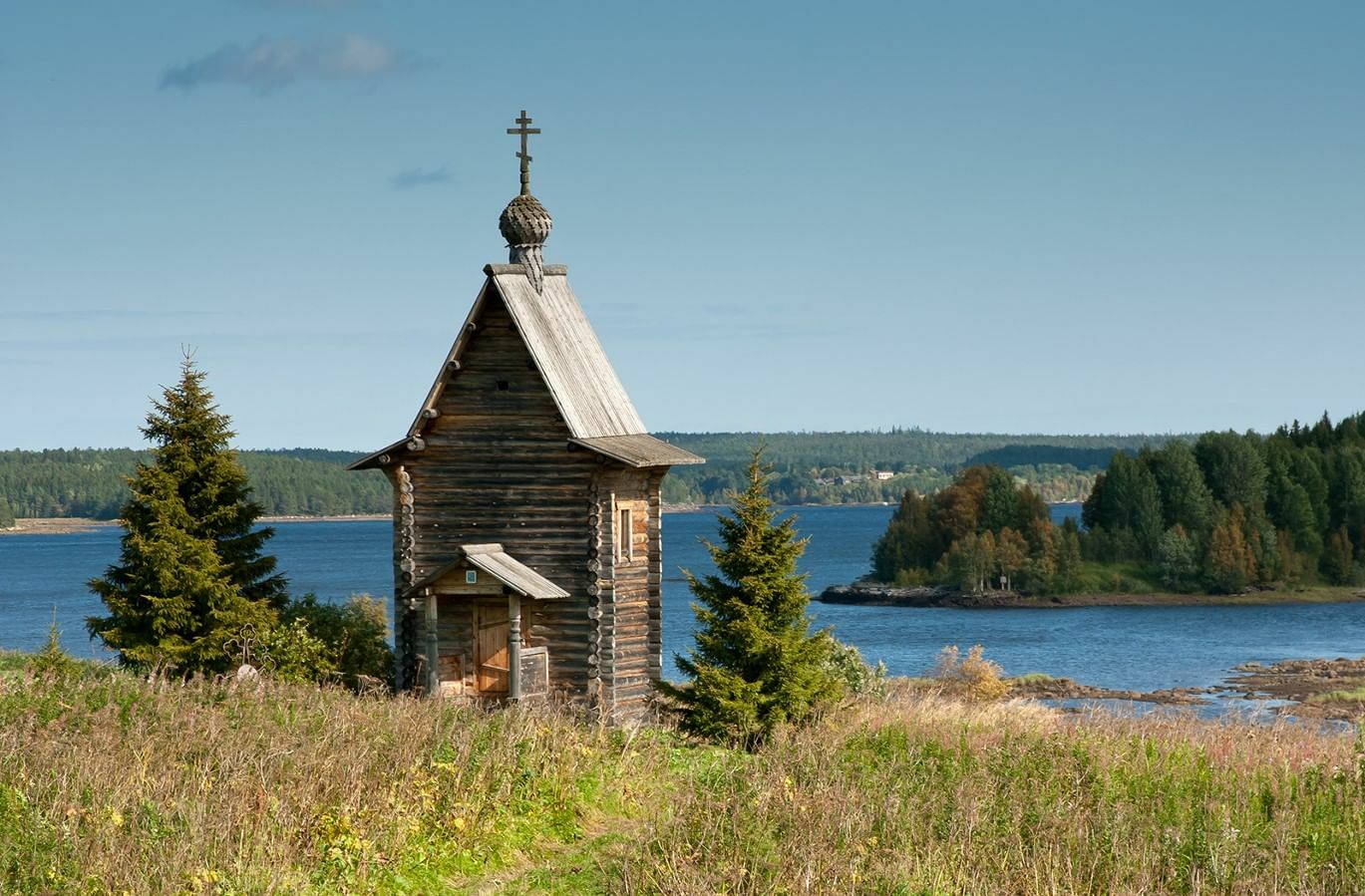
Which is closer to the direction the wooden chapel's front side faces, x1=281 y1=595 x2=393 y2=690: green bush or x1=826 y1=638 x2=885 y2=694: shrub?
the green bush

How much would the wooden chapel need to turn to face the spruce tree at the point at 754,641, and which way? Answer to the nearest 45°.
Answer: approximately 90° to its left

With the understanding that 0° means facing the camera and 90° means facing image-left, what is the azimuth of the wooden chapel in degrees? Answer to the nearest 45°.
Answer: approximately 45°

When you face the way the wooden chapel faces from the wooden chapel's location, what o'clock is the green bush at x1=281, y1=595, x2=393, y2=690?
The green bush is roughly at 3 o'clock from the wooden chapel.

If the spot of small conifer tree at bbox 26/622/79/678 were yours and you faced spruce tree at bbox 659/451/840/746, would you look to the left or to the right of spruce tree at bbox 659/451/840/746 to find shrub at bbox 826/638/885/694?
left

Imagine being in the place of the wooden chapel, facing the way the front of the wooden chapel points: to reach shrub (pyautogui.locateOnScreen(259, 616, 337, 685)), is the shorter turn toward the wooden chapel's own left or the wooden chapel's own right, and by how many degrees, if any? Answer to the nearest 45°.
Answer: approximately 45° to the wooden chapel's own right

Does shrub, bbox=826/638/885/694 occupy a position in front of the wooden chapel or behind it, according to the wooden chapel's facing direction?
behind

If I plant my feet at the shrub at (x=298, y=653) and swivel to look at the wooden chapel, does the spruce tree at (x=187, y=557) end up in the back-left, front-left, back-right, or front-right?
back-left

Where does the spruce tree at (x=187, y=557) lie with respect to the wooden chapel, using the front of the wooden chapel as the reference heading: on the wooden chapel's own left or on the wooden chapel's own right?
on the wooden chapel's own right
